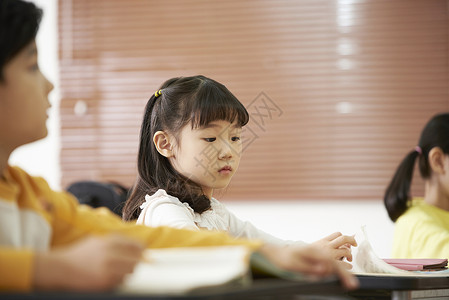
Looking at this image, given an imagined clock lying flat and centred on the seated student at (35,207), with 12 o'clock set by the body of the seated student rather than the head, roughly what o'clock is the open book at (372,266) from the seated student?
The open book is roughly at 11 o'clock from the seated student.

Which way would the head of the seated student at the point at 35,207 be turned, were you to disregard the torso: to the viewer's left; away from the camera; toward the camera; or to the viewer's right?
to the viewer's right

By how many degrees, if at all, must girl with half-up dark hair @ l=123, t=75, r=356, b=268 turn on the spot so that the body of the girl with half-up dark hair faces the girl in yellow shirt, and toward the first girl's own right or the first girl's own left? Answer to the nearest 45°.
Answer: approximately 90° to the first girl's own left

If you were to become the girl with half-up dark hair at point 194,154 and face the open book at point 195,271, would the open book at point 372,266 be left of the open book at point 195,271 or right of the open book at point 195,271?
left

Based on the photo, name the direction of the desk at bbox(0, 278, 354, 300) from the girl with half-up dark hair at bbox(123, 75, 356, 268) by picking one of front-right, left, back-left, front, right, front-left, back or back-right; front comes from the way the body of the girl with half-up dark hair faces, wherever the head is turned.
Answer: front-right

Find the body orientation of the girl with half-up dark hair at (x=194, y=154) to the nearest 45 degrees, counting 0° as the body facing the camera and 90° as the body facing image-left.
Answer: approximately 315°

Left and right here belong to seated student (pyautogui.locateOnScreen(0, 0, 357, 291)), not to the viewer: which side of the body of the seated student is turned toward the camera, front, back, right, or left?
right
